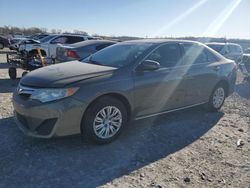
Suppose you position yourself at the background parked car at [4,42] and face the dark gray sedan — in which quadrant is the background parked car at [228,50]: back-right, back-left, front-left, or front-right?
front-left

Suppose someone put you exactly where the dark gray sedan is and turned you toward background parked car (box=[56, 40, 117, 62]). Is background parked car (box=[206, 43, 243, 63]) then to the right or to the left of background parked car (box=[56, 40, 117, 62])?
right

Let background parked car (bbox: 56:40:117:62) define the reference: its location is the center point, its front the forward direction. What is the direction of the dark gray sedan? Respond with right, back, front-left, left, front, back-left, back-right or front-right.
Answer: back-right

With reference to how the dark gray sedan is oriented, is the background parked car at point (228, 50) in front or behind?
behind

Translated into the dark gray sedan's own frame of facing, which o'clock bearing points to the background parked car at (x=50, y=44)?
The background parked car is roughly at 4 o'clock from the dark gray sedan.

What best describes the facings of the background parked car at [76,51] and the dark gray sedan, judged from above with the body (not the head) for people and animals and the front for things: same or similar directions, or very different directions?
very different directions

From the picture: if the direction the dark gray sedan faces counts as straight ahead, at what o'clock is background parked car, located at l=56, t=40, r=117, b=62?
The background parked car is roughly at 4 o'clock from the dark gray sedan.

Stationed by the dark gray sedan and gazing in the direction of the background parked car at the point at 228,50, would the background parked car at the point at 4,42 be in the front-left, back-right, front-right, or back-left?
front-left

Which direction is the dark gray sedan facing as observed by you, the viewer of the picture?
facing the viewer and to the left of the viewer

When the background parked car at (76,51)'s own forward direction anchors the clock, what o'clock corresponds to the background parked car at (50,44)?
the background parked car at (50,44) is roughly at 10 o'clock from the background parked car at (76,51).

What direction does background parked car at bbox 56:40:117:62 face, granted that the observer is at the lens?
facing away from the viewer and to the right of the viewer

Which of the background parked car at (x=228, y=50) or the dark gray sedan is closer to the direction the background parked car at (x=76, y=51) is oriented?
the background parked car

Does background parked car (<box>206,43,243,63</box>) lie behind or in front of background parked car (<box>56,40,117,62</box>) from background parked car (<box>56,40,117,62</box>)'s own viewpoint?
in front

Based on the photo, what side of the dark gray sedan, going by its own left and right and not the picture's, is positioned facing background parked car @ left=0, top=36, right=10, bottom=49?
right
